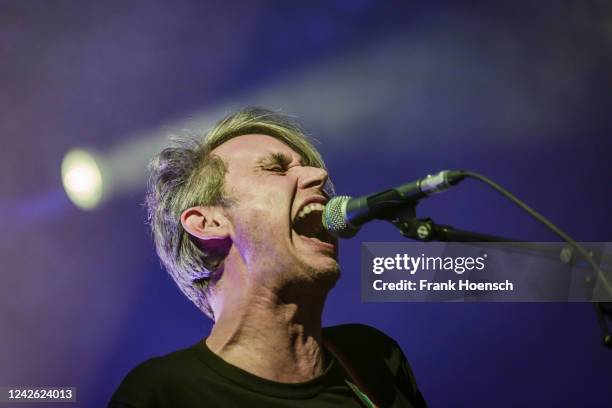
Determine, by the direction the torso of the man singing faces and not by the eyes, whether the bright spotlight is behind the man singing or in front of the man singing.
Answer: behind

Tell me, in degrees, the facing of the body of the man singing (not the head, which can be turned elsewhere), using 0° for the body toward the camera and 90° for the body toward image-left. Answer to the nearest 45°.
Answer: approximately 315°

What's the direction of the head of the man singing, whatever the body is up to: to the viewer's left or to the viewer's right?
to the viewer's right

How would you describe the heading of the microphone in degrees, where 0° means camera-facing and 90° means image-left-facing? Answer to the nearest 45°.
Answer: approximately 90°

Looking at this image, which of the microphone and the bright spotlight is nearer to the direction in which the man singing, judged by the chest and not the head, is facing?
the microphone

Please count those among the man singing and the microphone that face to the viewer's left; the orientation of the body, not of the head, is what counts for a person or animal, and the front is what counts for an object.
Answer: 1

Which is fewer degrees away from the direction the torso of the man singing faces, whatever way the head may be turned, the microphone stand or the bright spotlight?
the microphone stand

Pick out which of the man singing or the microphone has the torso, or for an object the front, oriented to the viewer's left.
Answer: the microphone
